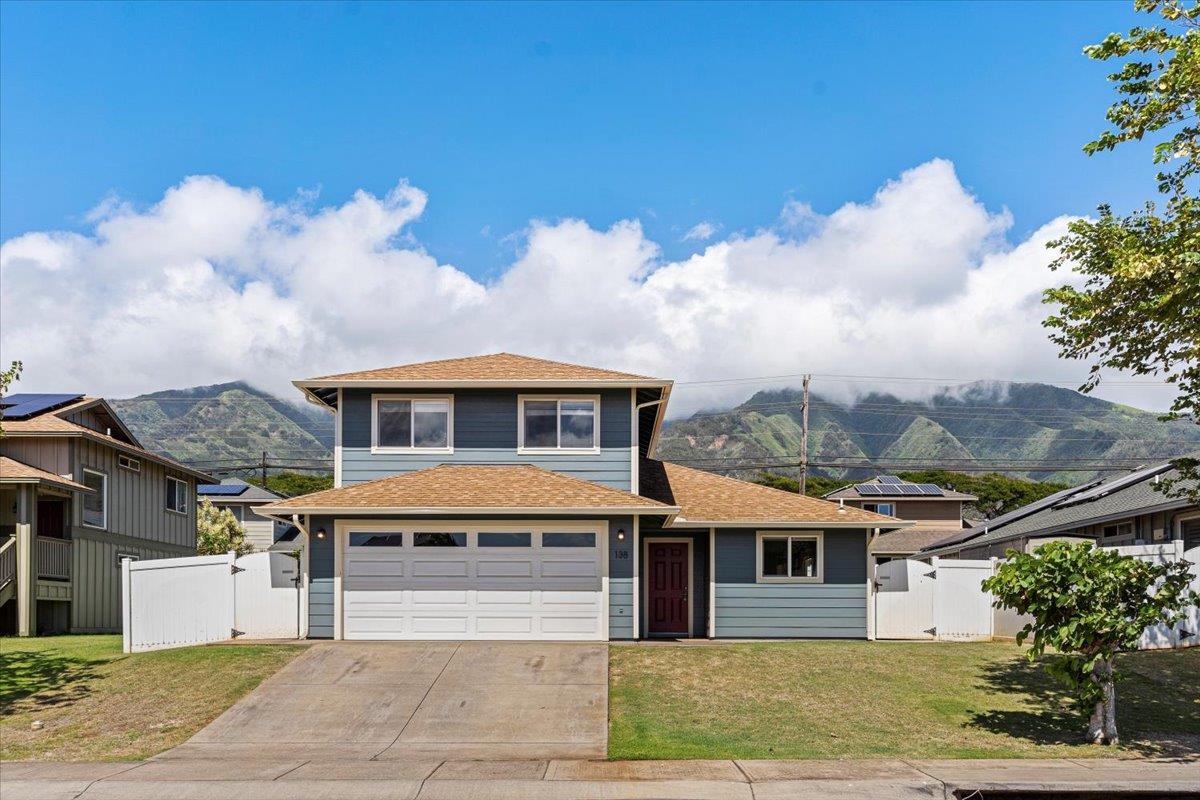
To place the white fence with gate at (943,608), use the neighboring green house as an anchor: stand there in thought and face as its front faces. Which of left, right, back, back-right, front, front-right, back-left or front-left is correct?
front-left

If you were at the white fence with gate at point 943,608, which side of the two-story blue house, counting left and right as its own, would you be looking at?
left

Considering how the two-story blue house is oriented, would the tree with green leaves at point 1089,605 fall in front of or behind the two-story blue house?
in front

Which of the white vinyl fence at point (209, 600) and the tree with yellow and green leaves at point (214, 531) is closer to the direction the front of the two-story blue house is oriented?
the white vinyl fence

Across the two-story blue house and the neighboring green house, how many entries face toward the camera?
2

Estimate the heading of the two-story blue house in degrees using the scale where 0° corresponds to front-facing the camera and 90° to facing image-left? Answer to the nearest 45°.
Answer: approximately 0°
